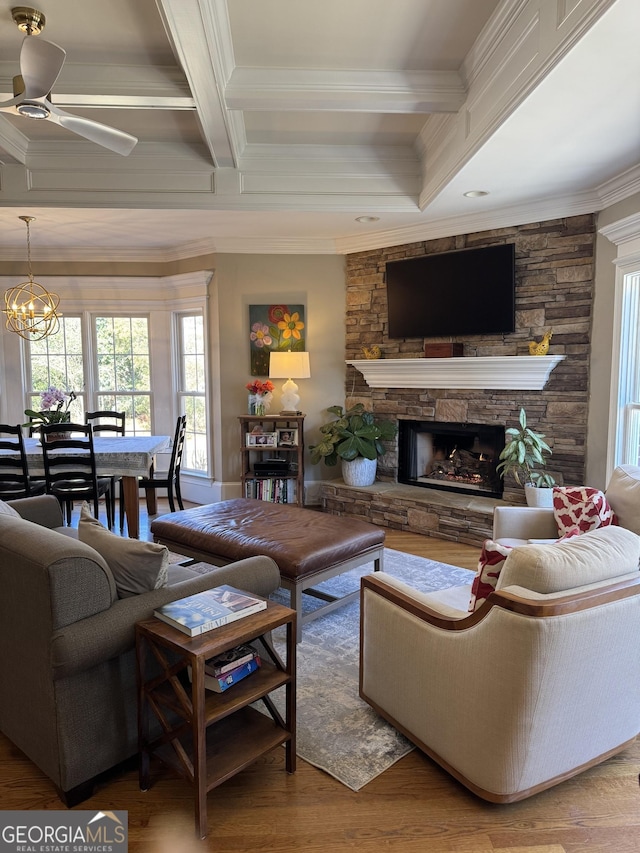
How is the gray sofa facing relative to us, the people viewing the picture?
facing away from the viewer and to the right of the viewer

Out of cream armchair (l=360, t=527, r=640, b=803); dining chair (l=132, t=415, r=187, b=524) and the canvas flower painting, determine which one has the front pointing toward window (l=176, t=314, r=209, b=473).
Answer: the cream armchair

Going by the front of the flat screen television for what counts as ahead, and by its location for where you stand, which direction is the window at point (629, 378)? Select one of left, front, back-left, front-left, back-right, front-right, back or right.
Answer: left

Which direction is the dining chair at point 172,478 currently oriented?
to the viewer's left

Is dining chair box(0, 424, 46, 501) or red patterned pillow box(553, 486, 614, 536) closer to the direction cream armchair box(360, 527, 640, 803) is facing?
the dining chair

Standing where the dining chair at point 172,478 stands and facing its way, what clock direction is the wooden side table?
The wooden side table is roughly at 9 o'clock from the dining chair.

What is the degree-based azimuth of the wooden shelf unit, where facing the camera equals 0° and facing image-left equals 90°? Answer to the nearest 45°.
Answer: approximately 0°

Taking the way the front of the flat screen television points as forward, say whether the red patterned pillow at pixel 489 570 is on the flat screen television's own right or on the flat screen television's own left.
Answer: on the flat screen television's own left

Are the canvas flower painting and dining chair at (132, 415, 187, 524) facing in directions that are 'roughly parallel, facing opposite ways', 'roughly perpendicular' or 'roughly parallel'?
roughly perpendicular

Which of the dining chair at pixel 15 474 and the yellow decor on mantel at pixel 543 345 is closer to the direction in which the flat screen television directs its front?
the dining chair

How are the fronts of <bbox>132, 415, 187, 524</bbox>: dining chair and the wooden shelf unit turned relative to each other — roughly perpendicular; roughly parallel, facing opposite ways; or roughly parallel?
roughly perpendicular
